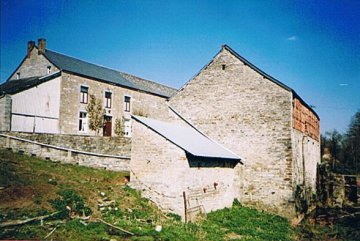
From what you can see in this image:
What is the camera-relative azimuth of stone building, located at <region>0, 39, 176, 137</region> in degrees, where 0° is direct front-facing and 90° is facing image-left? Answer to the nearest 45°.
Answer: approximately 315°

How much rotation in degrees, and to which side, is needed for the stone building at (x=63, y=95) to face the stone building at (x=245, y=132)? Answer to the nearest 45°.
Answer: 0° — it already faces it

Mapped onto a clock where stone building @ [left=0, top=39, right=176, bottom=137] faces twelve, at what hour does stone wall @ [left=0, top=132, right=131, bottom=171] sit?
The stone wall is roughly at 1 o'clock from the stone building.
